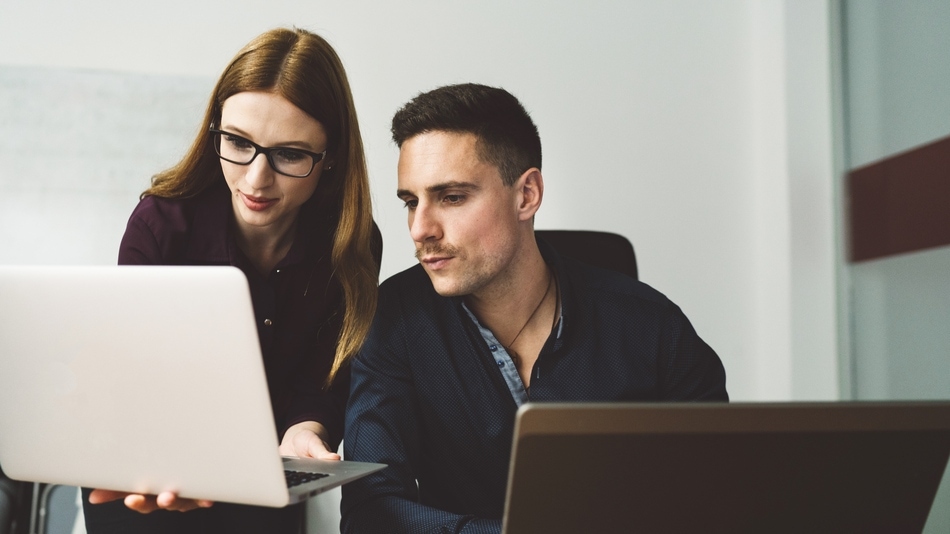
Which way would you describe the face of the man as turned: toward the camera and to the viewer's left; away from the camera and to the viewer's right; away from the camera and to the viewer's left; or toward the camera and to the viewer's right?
toward the camera and to the viewer's left

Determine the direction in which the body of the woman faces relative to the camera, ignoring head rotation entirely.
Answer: toward the camera

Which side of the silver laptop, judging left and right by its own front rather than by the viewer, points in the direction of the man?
front

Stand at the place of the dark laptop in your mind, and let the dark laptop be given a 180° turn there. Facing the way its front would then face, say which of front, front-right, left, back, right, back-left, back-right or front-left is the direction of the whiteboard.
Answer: back-right

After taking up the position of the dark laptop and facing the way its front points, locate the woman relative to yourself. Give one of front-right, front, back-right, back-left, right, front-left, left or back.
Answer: front-left

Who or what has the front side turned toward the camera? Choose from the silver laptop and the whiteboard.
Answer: the whiteboard

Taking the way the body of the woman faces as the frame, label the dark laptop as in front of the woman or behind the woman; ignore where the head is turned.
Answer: in front

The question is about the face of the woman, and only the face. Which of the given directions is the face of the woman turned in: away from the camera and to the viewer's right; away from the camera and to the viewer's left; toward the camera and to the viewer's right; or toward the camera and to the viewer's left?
toward the camera and to the viewer's left

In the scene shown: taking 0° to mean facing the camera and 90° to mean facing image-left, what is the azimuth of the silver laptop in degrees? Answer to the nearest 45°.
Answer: approximately 225°

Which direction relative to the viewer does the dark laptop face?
away from the camera

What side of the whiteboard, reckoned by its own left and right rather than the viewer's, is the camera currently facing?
front

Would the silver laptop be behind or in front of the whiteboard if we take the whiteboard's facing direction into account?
in front
